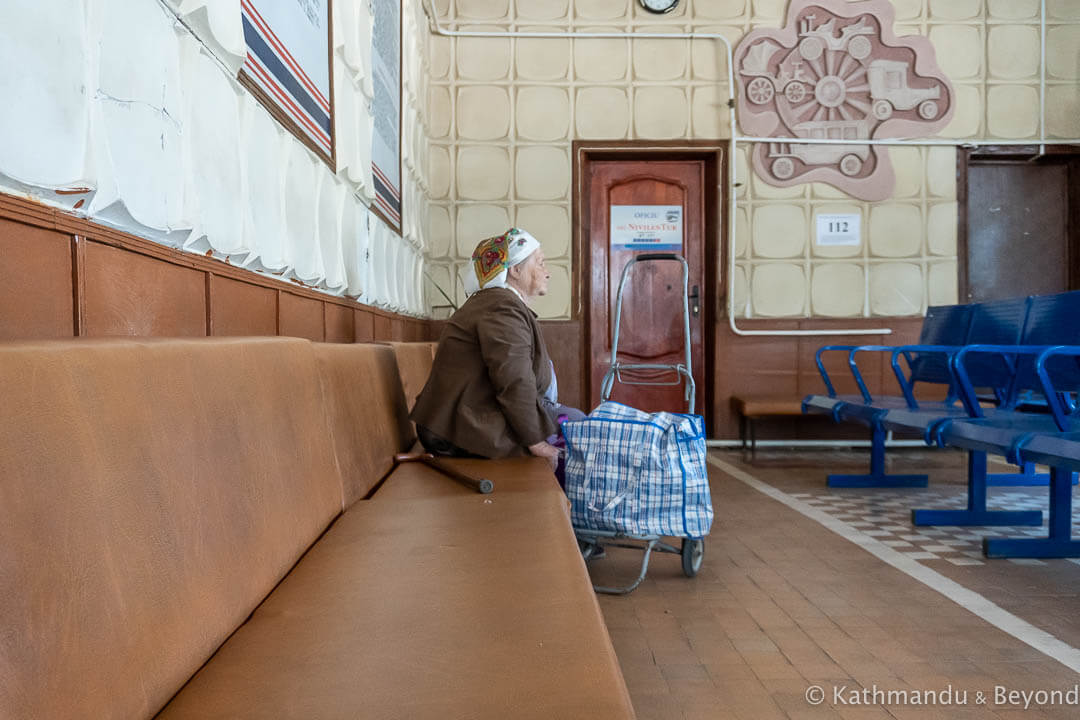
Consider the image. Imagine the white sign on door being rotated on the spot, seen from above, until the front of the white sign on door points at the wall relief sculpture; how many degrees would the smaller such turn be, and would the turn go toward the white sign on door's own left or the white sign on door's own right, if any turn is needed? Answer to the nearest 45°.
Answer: approximately 90° to the white sign on door's own left

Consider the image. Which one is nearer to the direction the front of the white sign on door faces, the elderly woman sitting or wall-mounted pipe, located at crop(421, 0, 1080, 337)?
the elderly woman sitting

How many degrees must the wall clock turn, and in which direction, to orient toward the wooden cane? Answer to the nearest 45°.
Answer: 0° — it already faces it

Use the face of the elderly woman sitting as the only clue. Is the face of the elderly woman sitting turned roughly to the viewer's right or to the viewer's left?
to the viewer's right

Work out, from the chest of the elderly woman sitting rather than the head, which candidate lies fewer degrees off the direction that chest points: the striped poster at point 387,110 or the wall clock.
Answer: the wall clock

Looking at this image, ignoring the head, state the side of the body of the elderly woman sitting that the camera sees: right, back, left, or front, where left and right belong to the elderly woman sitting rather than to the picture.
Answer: right

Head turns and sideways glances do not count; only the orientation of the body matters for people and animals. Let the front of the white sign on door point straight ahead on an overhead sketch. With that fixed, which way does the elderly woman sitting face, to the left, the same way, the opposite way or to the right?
to the left

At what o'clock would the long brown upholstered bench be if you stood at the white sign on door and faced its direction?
The long brown upholstered bench is roughly at 12 o'clock from the white sign on door.
